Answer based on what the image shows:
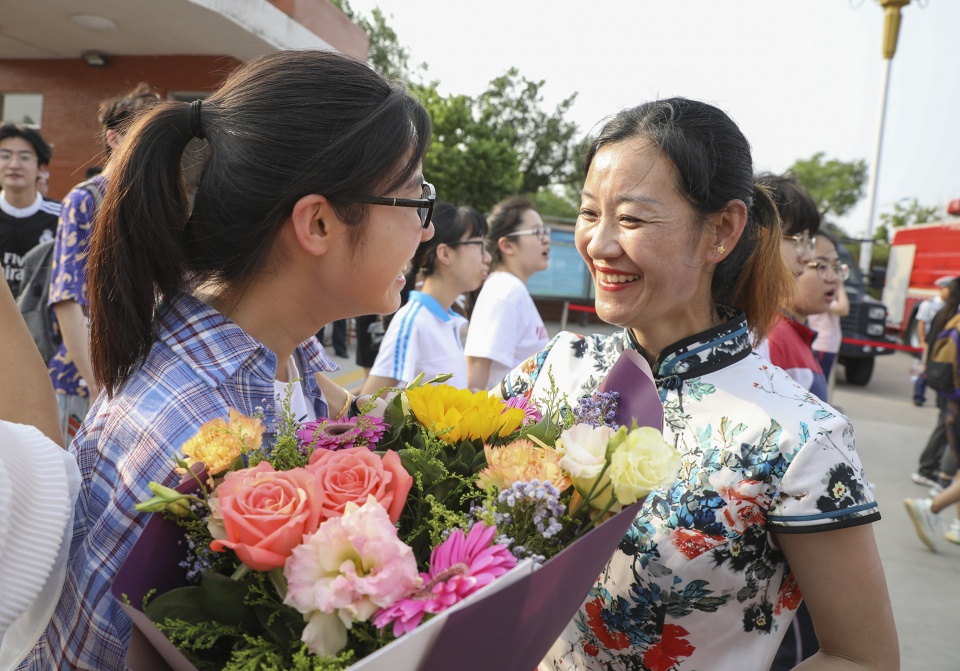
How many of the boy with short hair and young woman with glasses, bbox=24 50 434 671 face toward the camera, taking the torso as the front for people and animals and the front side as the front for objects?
1

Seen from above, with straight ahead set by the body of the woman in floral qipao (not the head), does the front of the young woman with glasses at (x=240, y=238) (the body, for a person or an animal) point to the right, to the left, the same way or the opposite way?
the opposite way

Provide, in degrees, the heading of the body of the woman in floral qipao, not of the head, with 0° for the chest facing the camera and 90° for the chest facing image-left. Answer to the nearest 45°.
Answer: approximately 45°

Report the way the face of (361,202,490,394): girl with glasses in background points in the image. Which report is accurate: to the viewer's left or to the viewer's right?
to the viewer's right

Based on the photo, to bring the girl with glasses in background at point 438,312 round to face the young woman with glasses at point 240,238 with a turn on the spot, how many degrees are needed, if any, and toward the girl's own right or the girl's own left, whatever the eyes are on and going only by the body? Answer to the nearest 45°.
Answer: approximately 90° to the girl's own right

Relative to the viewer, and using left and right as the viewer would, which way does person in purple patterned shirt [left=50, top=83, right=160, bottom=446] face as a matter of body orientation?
facing to the right of the viewer
